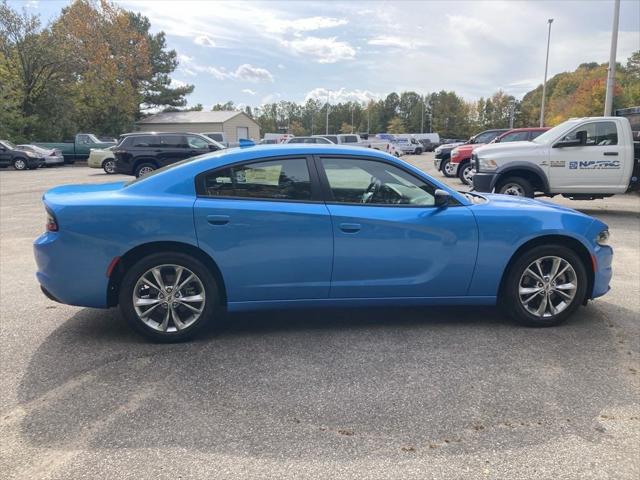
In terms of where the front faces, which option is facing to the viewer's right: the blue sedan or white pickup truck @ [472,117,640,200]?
the blue sedan

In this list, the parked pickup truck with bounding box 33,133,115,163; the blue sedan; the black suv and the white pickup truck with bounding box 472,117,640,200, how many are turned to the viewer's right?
3

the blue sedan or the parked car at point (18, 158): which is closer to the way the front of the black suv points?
the blue sedan

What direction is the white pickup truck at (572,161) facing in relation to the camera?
to the viewer's left

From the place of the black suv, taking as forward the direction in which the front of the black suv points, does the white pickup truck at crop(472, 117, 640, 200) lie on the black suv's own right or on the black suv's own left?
on the black suv's own right

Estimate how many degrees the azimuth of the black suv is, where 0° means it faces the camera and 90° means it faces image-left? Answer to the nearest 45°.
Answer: approximately 270°

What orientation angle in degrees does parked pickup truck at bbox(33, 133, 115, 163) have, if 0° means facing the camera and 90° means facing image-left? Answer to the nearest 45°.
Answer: approximately 270°

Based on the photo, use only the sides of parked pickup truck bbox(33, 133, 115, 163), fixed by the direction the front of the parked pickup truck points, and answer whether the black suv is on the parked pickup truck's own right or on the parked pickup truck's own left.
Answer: on the parked pickup truck's own right

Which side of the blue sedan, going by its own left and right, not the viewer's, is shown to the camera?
right

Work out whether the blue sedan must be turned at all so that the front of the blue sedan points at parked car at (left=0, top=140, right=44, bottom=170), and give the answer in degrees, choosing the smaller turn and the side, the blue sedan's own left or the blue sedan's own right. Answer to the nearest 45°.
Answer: approximately 135° to the blue sedan's own left

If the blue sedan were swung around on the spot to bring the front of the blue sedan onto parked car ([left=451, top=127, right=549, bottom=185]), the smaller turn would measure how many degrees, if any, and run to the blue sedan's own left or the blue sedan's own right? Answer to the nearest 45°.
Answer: approximately 90° to the blue sedan's own left

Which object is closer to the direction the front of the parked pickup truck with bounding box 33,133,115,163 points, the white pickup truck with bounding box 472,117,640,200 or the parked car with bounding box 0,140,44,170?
the white pickup truck
